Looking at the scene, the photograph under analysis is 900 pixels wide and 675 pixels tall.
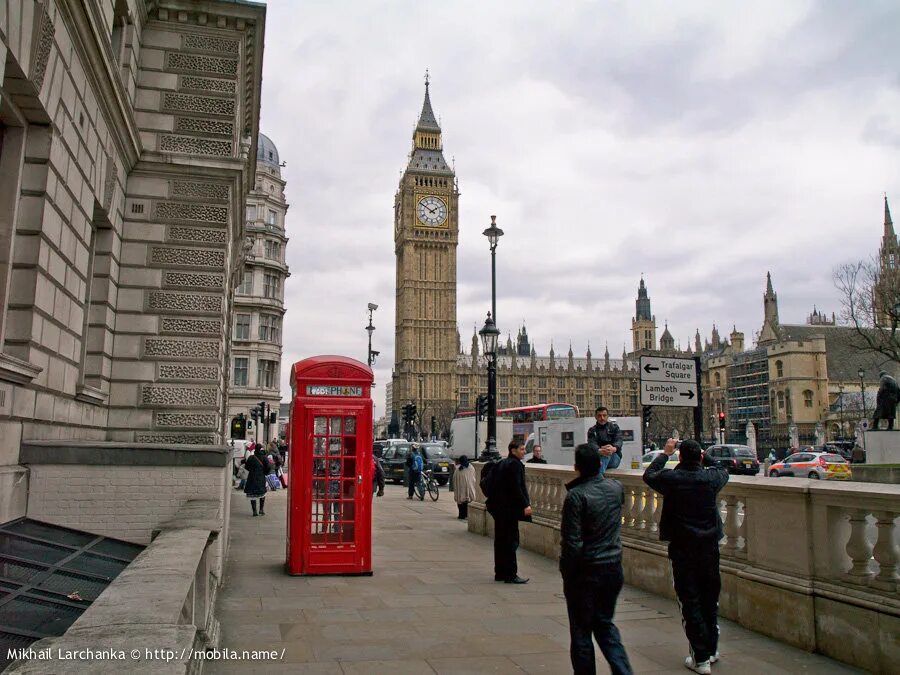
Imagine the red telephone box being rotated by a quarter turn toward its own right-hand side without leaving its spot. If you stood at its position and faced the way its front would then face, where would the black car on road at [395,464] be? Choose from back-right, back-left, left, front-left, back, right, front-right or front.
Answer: right

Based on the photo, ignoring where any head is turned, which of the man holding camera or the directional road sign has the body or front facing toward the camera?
the directional road sign

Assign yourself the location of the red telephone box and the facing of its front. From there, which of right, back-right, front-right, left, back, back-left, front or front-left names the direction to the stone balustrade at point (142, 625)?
front

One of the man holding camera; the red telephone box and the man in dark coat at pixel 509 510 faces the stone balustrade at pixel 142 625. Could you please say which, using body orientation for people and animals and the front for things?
the red telephone box

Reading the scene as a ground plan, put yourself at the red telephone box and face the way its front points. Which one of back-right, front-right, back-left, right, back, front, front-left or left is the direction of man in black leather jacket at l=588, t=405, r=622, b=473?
left

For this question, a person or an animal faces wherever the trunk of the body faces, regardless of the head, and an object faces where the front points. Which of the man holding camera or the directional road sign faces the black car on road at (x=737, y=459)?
the man holding camera

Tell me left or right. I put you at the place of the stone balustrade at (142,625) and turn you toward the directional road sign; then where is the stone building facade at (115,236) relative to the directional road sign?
left

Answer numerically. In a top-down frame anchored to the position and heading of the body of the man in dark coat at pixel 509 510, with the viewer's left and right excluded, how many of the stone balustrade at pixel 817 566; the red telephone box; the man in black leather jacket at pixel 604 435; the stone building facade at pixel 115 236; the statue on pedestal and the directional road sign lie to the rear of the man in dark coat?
2

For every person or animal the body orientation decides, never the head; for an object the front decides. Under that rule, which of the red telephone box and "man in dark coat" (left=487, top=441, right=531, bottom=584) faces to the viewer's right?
the man in dark coat

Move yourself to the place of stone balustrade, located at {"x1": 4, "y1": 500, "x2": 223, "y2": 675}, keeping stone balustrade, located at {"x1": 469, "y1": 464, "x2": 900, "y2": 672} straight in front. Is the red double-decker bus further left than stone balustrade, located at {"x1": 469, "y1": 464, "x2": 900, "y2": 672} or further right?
left

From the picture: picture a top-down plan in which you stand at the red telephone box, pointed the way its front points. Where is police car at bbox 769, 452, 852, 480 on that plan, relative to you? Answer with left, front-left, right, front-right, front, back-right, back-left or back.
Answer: back-left

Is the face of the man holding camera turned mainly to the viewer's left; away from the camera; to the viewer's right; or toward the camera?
away from the camera

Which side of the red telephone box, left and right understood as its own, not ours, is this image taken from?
front

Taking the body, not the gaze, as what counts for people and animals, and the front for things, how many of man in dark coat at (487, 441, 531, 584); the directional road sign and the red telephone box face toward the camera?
2

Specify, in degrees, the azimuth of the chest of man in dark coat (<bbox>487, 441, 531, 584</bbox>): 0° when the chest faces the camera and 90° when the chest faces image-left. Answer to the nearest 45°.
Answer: approximately 270°

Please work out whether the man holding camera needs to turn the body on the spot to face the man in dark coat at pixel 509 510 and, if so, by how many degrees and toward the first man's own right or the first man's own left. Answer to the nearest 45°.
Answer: approximately 45° to the first man's own left

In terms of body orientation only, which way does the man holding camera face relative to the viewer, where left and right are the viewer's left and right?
facing away from the viewer

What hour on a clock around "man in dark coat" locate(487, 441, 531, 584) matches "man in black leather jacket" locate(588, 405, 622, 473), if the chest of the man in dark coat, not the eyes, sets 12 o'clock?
The man in black leather jacket is roughly at 11 o'clock from the man in dark coat.
